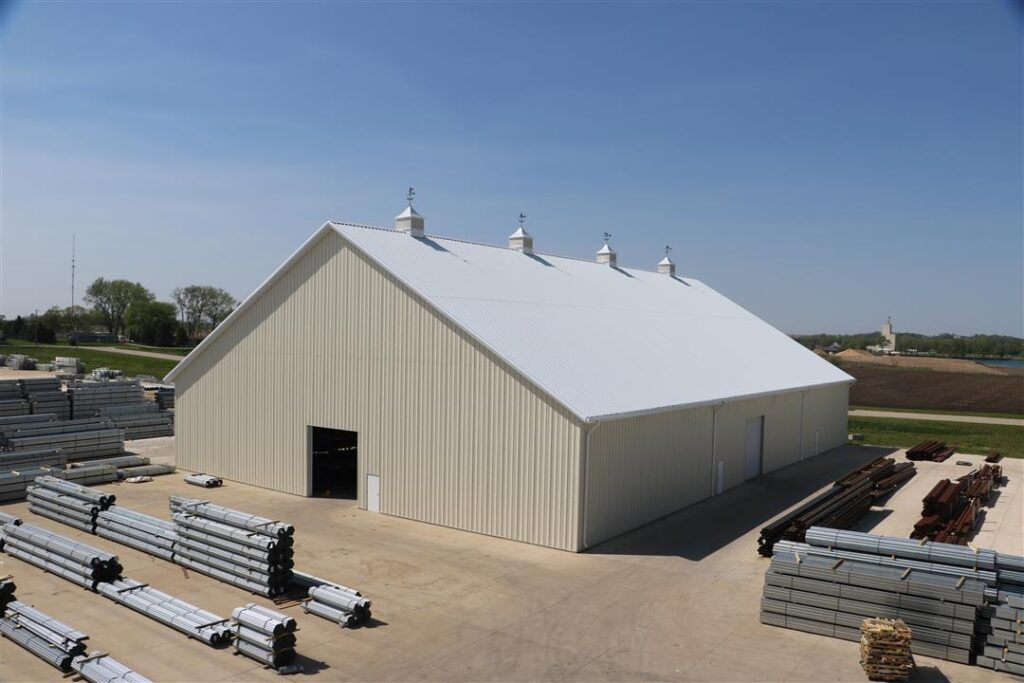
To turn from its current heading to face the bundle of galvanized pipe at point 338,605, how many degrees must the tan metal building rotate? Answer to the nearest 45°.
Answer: approximately 45° to its left

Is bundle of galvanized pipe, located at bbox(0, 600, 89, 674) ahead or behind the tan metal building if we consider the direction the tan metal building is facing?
ahead

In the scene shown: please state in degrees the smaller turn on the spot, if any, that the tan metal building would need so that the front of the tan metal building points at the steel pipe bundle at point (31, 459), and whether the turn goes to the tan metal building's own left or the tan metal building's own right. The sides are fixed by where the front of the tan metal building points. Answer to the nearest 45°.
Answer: approximately 45° to the tan metal building's own right

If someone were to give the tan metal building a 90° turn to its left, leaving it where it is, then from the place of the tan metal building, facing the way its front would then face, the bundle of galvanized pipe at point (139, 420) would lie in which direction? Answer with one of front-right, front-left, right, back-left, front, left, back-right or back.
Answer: back

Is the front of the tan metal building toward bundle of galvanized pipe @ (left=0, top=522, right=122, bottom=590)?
yes

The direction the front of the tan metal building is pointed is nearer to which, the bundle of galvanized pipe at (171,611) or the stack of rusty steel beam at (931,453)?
the bundle of galvanized pipe

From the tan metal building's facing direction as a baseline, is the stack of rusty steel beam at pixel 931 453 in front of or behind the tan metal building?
behind

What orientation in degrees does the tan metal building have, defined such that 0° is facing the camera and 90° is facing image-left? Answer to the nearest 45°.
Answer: approximately 45°

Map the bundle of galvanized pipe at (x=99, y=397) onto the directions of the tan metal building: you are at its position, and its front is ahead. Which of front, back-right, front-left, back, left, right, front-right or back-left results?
right

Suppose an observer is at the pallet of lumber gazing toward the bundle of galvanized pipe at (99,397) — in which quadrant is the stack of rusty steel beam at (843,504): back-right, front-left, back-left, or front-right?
front-right

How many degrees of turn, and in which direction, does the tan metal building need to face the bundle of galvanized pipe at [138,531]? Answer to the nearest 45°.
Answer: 0° — it already faces it

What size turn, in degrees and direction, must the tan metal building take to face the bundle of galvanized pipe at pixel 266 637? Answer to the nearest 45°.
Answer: approximately 45° to its left

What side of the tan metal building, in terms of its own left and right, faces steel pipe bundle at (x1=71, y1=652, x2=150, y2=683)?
front
